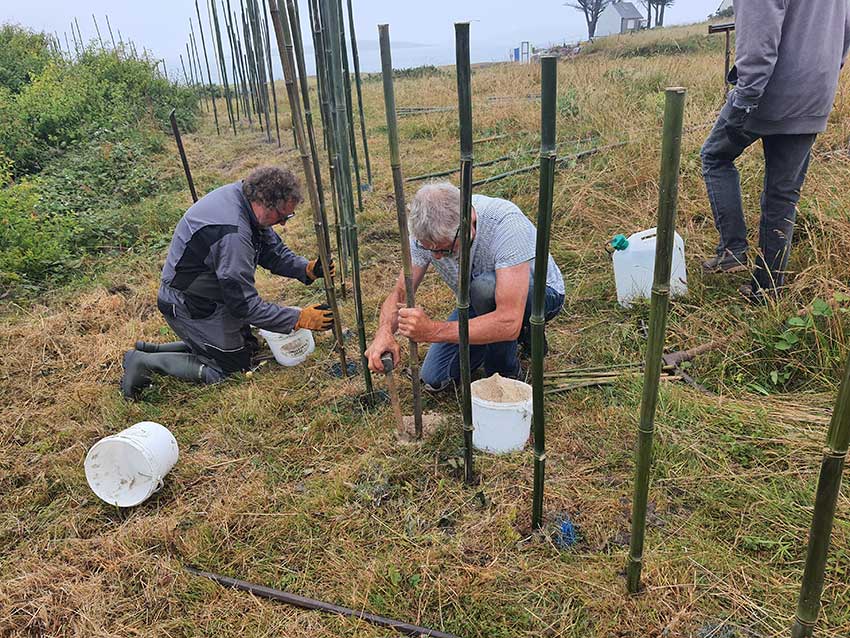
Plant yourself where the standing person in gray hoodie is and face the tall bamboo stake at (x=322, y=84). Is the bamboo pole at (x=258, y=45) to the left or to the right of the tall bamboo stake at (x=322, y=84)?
right

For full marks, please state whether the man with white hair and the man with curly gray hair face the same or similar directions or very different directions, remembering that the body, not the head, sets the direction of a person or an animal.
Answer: very different directions

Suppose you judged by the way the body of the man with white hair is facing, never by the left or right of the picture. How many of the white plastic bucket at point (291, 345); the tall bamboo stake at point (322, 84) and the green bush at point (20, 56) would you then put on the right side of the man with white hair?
3

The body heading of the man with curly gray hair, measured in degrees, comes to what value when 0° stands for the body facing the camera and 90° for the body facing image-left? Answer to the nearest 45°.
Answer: approximately 270°

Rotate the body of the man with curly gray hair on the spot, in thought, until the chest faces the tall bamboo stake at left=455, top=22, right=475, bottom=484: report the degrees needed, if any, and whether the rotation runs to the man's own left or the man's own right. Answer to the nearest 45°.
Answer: approximately 45° to the man's own right

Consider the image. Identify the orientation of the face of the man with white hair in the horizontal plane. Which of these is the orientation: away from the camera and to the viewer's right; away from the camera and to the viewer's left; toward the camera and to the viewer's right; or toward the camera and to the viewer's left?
toward the camera and to the viewer's left

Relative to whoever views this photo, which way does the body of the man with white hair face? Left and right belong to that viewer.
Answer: facing the viewer and to the left of the viewer

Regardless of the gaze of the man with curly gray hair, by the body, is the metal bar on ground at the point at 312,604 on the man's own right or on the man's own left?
on the man's own right

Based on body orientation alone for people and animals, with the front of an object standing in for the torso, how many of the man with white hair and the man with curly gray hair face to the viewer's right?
1

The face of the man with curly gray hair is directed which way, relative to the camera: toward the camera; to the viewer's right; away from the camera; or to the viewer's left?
to the viewer's right

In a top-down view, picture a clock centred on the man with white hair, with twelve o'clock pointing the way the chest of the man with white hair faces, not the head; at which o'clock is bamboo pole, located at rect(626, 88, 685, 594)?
The bamboo pole is roughly at 10 o'clock from the man with white hair.

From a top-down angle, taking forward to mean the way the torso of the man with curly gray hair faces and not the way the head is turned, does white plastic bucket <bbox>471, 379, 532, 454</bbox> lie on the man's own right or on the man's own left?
on the man's own right
